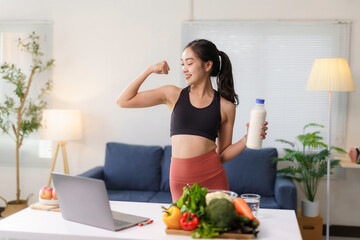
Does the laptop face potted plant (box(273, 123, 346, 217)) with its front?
yes

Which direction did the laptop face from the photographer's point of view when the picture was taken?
facing away from the viewer and to the right of the viewer

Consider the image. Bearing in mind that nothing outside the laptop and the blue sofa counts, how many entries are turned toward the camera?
1

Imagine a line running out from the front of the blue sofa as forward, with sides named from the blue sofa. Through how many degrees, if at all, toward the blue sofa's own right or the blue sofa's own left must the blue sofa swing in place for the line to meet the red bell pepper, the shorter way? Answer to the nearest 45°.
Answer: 0° — it already faces it

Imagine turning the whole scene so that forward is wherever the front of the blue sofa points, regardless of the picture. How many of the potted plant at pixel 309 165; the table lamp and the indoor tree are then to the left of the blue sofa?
1

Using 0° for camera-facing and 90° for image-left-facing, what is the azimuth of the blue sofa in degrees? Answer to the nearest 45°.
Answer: approximately 0°

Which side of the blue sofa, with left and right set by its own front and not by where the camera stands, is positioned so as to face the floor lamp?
left

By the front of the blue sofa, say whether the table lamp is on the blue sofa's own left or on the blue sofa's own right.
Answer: on the blue sofa's own right

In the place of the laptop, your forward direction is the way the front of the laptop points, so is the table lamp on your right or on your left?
on your left

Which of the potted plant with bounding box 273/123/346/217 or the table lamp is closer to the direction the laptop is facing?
the potted plant
